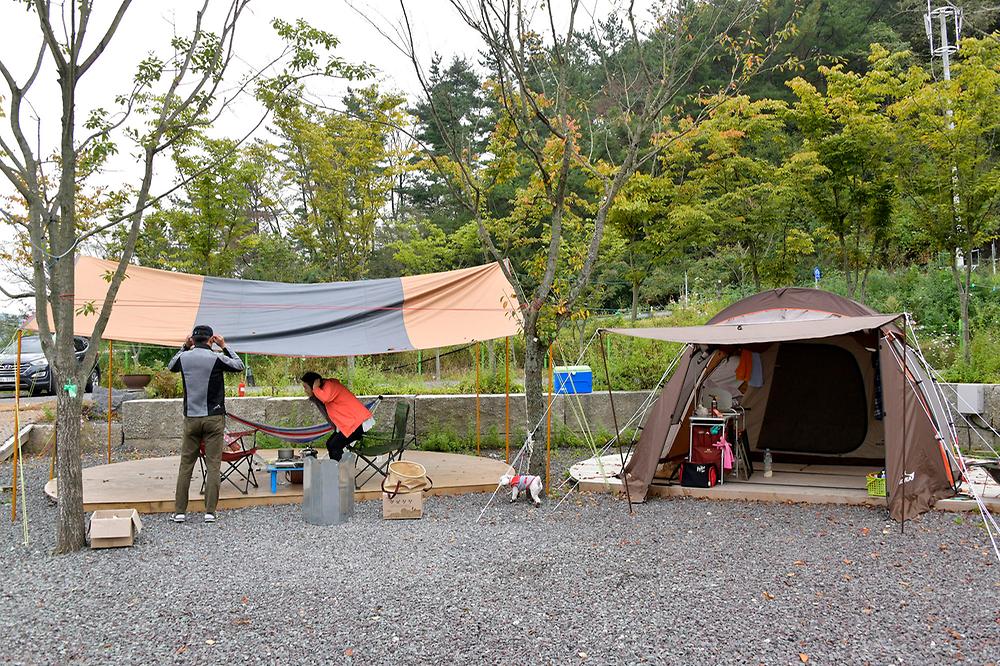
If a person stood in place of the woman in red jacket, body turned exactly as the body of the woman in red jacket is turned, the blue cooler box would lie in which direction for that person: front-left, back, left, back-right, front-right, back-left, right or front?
back-right

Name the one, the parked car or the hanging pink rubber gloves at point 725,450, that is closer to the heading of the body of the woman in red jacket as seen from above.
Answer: the parked car

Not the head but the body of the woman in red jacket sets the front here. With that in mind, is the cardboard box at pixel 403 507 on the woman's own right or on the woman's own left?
on the woman's own left

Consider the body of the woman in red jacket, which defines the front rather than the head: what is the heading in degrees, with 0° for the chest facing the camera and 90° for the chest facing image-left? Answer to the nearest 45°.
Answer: approximately 90°

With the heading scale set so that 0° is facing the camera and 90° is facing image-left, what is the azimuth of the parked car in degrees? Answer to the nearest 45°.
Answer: approximately 45°

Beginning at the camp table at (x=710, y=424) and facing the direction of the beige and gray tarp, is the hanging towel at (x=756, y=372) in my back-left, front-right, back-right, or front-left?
back-right

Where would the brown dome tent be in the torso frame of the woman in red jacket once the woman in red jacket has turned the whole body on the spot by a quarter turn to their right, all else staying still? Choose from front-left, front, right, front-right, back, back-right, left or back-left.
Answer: right

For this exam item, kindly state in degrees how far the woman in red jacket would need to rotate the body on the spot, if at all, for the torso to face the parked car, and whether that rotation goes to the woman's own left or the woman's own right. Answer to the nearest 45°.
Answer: approximately 45° to the woman's own right

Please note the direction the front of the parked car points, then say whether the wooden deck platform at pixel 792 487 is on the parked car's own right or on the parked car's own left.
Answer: on the parked car's own left

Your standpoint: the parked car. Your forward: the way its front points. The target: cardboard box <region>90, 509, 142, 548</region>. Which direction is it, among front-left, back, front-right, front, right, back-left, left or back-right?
front-left

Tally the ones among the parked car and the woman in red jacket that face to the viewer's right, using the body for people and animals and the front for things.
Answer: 0
